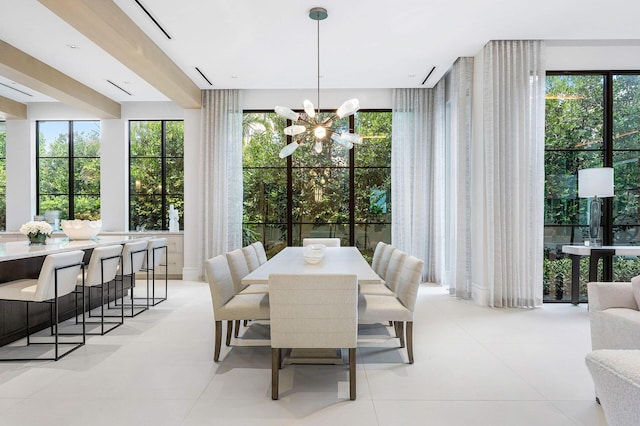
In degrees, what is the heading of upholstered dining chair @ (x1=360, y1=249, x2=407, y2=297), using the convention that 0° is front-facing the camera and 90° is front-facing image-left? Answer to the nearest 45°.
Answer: approximately 90°

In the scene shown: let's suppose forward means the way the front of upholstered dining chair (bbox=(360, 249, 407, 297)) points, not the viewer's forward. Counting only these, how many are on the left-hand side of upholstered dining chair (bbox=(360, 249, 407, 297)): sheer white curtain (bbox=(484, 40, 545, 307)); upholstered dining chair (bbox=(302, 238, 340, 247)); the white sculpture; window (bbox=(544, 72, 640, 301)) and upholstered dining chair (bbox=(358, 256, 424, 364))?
1

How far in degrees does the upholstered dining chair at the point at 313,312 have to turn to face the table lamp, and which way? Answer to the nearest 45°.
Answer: approximately 45° to its right

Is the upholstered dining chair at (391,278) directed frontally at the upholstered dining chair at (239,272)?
yes

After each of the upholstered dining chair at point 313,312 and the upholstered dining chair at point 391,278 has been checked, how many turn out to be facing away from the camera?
1

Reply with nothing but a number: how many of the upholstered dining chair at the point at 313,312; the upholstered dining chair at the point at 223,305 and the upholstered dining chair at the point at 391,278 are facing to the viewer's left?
1

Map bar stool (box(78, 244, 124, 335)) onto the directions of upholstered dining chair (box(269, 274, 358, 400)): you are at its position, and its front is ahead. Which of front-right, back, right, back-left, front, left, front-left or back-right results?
front-left

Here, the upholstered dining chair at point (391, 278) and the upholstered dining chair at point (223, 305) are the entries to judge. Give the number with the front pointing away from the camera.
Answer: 0

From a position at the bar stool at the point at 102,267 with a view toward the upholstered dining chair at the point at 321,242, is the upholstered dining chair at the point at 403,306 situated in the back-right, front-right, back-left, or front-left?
front-right

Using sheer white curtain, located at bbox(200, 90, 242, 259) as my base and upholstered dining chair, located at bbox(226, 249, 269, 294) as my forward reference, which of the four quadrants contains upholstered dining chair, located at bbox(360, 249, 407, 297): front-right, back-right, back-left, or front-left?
front-left

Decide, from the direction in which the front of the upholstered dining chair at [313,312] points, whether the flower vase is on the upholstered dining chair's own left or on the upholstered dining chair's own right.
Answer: on the upholstered dining chair's own left

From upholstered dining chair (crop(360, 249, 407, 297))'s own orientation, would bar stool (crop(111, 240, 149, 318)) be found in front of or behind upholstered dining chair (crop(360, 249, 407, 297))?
in front

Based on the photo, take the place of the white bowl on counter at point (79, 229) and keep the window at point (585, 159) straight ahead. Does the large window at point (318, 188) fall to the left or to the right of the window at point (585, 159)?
left

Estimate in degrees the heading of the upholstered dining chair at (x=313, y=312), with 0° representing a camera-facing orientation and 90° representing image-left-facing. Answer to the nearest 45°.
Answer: approximately 180°

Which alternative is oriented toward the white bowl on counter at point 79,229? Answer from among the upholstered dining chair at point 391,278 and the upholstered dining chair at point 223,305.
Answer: the upholstered dining chair at point 391,278

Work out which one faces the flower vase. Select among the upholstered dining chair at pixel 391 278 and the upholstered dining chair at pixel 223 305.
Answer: the upholstered dining chair at pixel 391 278

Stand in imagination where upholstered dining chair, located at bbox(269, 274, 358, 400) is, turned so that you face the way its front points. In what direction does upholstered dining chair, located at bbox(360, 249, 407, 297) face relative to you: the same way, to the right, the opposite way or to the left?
to the left

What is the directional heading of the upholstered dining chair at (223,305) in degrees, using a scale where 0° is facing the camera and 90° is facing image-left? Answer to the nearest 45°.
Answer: approximately 270°

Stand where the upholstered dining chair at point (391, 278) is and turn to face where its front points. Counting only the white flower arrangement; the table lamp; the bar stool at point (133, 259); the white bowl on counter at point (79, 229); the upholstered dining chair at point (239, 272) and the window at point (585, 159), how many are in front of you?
4

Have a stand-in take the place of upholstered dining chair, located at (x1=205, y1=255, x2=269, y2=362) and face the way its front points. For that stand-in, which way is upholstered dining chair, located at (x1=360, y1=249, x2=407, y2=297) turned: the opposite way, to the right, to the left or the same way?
the opposite way
